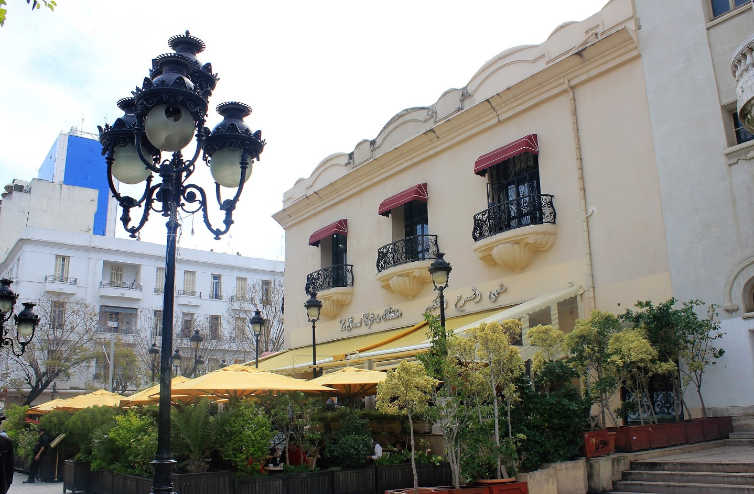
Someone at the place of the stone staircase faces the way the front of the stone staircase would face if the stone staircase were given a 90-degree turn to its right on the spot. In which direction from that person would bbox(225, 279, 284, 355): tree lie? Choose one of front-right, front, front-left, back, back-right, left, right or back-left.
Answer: front-right

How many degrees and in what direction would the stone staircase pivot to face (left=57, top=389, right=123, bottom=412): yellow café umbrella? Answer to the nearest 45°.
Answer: approximately 90° to its right

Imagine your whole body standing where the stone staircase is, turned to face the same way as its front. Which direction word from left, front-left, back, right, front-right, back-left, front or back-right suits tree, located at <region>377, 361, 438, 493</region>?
front-right

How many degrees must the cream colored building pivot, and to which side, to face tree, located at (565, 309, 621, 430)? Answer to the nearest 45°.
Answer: approximately 45° to its left

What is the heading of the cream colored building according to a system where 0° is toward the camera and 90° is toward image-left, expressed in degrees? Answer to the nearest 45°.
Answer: approximately 45°

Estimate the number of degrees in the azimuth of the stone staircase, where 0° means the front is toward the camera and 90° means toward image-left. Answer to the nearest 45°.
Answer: approximately 0°

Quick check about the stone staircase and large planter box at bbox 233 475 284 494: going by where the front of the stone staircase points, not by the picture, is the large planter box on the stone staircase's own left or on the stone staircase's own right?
on the stone staircase's own right
